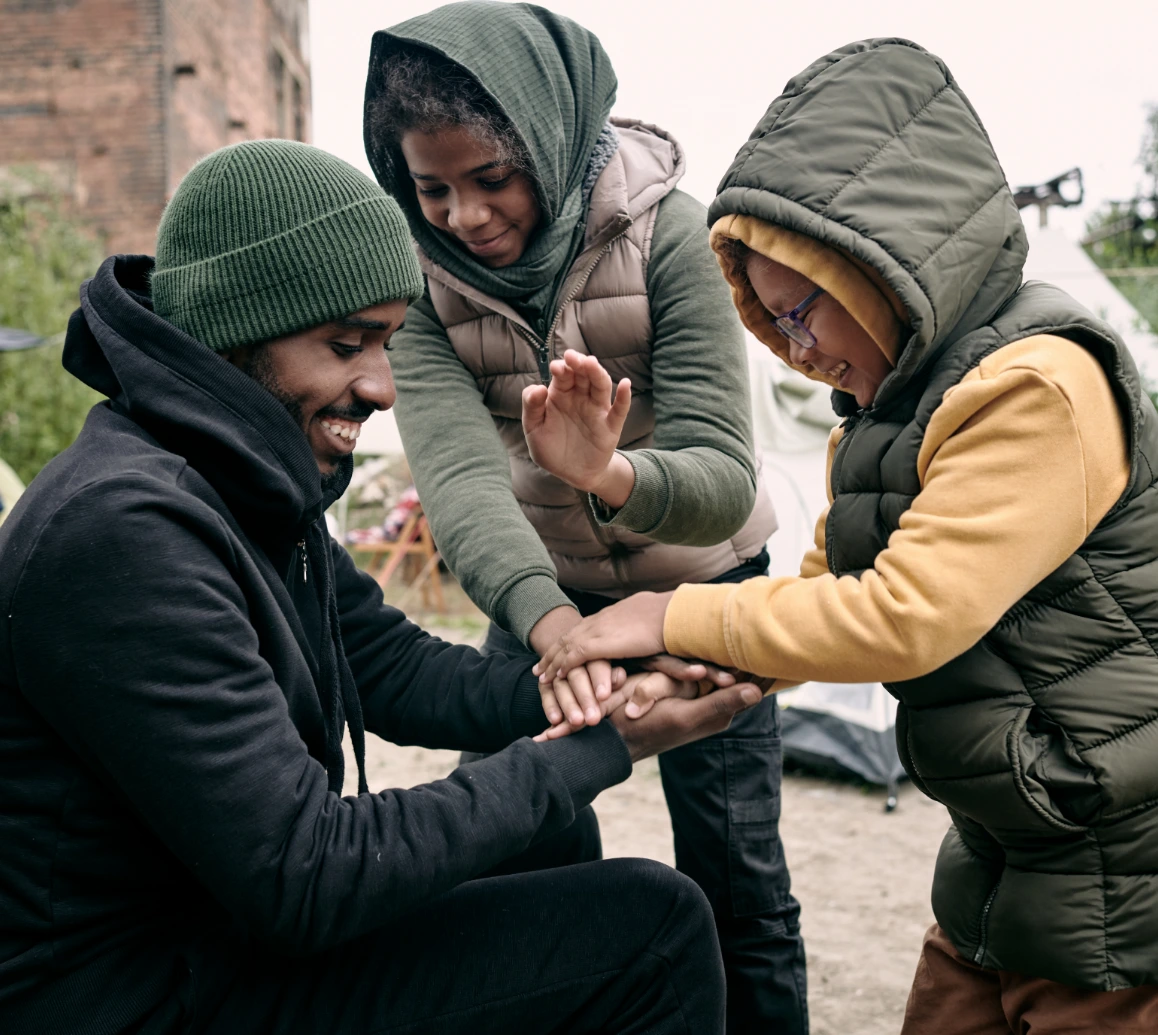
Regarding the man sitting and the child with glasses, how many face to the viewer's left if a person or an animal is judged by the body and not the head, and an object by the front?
1

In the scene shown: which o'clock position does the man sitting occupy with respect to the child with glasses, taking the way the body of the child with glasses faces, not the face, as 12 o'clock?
The man sitting is roughly at 11 o'clock from the child with glasses.

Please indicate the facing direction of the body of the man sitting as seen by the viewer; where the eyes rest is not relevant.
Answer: to the viewer's right

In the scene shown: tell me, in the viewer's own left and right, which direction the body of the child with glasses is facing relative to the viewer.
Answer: facing to the left of the viewer

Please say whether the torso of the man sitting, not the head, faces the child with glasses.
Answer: yes

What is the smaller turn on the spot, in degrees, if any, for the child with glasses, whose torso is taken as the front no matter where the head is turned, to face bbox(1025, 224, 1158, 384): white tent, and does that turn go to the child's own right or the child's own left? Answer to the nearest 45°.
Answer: approximately 90° to the child's own right

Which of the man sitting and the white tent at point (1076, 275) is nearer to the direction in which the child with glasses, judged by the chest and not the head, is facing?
the man sitting

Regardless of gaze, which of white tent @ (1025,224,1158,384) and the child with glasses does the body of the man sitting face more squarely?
the child with glasses

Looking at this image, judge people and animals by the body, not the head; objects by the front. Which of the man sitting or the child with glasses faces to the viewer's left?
the child with glasses

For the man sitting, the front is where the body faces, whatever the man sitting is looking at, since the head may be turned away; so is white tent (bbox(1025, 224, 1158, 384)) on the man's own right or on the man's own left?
on the man's own left

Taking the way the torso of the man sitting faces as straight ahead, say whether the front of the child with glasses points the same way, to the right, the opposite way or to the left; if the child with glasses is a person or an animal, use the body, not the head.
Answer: the opposite way
